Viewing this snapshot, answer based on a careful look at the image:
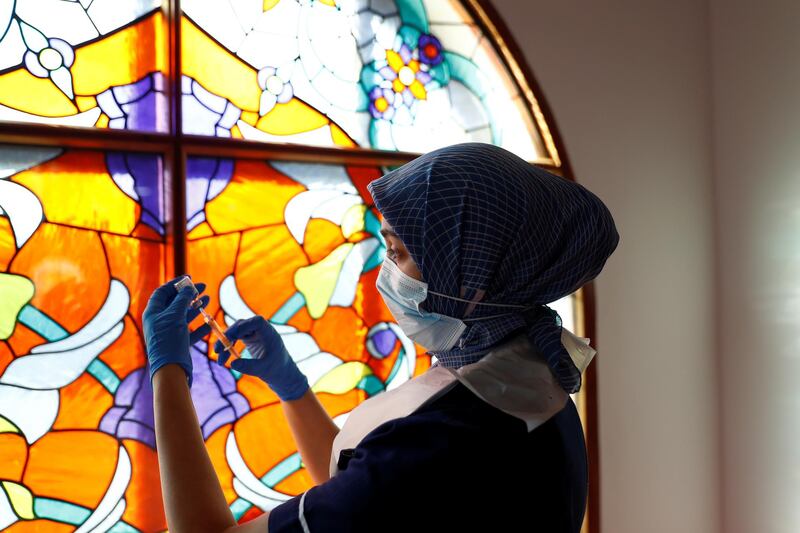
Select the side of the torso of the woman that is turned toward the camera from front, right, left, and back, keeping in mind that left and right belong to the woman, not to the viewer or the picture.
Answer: left

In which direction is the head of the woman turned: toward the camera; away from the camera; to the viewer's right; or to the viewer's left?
to the viewer's left

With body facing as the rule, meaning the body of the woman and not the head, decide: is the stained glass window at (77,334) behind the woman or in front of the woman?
in front
